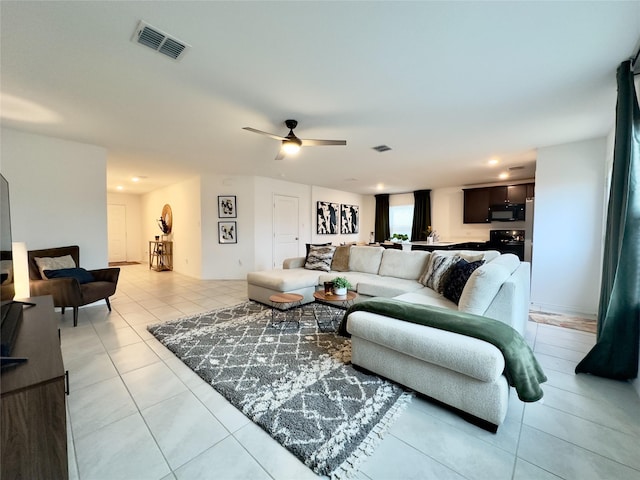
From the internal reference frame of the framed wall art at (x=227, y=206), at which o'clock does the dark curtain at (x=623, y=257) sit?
The dark curtain is roughly at 11 o'clock from the framed wall art.

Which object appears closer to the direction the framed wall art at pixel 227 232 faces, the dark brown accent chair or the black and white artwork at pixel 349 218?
the dark brown accent chair

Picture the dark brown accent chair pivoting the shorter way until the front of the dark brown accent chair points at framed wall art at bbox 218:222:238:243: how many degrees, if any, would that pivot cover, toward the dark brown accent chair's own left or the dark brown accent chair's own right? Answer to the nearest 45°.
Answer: approximately 90° to the dark brown accent chair's own left

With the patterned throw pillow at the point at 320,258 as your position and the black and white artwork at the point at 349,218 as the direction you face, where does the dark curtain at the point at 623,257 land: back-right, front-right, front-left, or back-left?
back-right

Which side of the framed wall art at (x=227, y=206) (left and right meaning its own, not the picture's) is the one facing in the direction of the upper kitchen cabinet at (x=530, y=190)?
left

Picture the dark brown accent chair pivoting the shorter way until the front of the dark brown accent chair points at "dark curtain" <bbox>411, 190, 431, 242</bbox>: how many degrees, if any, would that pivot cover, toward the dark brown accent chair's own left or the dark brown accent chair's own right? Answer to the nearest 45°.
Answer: approximately 45° to the dark brown accent chair's own left

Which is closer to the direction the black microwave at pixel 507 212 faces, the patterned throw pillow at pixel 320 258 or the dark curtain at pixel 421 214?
the patterned throw pillow

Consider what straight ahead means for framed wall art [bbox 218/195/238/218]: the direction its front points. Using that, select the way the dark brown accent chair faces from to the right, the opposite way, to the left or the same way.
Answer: to the left

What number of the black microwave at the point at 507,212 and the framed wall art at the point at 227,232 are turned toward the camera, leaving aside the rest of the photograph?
2
